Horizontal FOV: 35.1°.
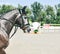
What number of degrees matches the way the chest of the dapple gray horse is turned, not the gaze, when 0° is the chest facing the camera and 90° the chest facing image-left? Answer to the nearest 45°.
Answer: approximately 270°
